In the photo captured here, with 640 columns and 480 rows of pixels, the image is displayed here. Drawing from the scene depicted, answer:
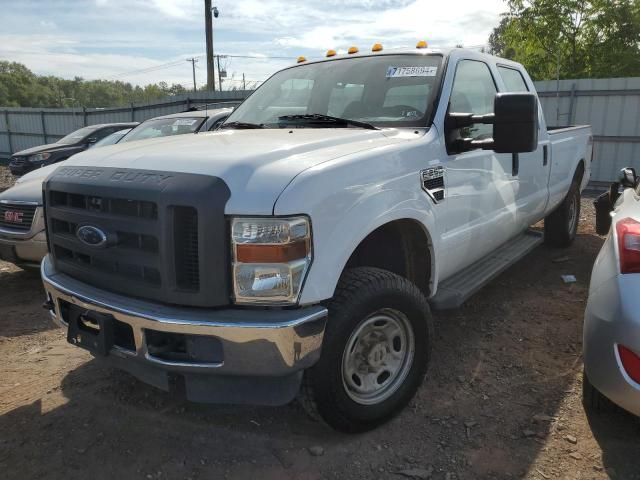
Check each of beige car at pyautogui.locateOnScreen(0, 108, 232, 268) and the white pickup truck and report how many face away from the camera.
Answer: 0

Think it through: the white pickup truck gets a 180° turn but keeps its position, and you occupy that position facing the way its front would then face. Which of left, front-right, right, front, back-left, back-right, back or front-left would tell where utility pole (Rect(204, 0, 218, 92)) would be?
front-left

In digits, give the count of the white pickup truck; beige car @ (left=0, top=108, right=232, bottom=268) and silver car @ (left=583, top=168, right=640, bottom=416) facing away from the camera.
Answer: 1

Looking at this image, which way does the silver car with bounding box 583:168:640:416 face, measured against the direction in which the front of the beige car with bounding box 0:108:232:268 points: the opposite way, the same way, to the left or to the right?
the opposite way

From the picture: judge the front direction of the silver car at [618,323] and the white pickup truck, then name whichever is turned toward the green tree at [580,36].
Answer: the silver car

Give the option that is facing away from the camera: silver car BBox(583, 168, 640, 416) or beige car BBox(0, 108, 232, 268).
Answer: silver car BBox(583, 168, 640, 416)

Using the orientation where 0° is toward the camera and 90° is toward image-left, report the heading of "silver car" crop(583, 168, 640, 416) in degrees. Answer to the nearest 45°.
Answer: approximately 180°

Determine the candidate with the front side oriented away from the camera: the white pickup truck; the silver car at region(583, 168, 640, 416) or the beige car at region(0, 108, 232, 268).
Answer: the silver car at region(583, 168, 640, 416)

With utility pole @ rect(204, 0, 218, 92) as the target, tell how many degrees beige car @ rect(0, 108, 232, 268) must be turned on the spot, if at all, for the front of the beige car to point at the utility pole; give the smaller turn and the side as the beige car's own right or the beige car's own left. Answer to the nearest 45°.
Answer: approximately 135° to the beige car's own right

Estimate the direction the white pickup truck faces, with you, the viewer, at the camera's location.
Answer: facing the viewer and to the left of the viewer

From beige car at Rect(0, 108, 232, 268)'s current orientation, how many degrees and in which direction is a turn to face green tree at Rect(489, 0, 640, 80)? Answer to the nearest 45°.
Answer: approximately 180°

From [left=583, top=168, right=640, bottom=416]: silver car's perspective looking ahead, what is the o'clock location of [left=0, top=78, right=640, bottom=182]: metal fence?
The metal fence is roughly at 12 o'clock from the silver car.

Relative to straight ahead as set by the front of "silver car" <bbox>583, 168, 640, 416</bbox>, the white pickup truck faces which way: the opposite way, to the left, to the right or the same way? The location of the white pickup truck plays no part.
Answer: the opposite way

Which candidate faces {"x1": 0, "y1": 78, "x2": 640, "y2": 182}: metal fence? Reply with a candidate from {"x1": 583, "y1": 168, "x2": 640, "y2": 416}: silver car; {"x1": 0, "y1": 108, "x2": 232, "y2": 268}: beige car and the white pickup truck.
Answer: {"x1": 583, "y1": 168, "x2": 640, "y2": 416}: silver car

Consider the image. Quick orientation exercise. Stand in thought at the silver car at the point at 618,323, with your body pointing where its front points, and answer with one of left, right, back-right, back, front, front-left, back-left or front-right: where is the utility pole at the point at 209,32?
front-left

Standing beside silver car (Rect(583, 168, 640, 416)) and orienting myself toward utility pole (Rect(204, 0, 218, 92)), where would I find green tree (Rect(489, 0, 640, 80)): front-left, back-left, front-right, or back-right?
front-right
